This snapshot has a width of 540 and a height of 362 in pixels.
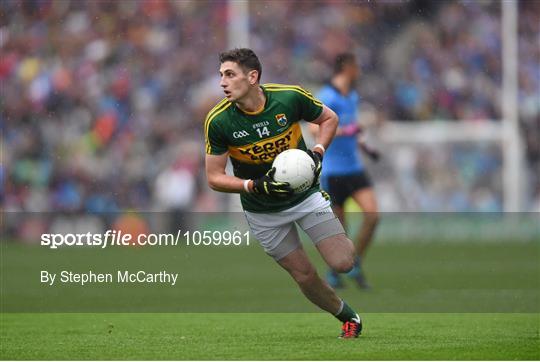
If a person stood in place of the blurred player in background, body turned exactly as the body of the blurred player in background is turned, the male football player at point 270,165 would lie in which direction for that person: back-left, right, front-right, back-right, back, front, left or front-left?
front-right

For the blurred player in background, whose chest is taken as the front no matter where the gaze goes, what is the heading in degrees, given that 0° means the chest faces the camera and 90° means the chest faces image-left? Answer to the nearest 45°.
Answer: approximately 315°
